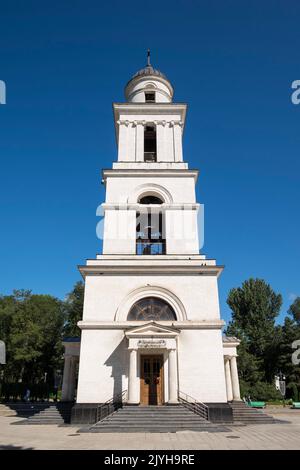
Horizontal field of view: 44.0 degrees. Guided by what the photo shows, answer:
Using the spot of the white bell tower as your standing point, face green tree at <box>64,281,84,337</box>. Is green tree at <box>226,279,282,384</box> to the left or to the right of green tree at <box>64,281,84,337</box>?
right

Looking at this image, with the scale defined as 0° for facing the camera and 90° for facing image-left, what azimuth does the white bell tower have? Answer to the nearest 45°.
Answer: approximately 0°

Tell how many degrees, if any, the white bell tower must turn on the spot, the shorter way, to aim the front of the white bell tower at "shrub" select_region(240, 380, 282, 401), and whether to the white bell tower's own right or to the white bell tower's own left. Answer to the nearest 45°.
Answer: approximately 135° to the white bell tower's own left

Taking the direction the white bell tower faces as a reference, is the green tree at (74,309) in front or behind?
behind

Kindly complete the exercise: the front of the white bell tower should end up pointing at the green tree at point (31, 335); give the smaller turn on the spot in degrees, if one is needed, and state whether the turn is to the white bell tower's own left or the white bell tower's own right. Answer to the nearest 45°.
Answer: approximately 135° to the white bell tower's own right

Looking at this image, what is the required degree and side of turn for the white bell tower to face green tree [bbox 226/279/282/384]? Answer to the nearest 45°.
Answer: approximately 135° to its left

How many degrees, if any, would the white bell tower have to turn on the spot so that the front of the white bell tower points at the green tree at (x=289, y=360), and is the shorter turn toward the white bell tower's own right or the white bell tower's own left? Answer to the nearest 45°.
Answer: approximately 135° to the white bell tower's own left
